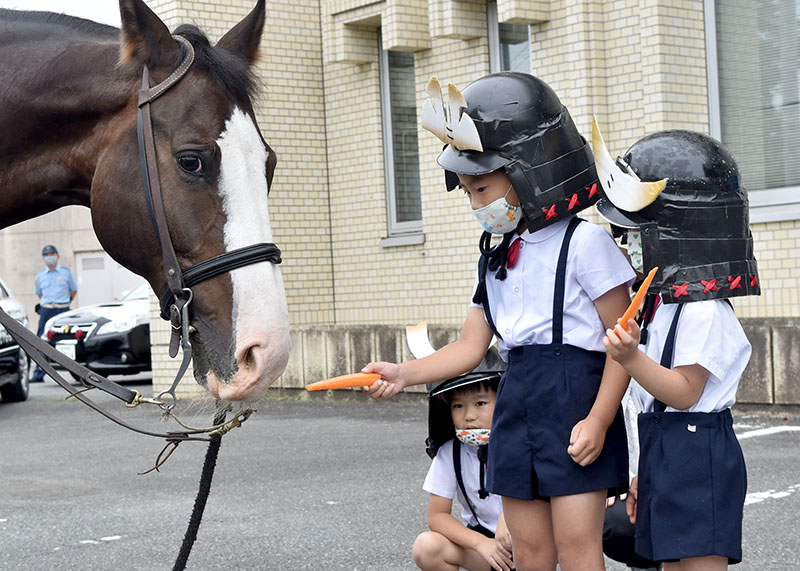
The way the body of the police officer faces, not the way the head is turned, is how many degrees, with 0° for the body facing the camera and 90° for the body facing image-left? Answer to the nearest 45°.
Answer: approximately 0°

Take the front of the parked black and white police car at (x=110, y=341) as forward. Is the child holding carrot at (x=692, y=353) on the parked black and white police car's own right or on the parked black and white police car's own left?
on the parked black and white police car's own left

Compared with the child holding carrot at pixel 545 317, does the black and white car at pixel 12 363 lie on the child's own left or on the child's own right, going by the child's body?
on the child's own right

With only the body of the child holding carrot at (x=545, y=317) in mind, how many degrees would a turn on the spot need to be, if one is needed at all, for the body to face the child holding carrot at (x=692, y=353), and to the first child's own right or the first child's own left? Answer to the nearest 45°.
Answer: approximately 135° to the first child's own left

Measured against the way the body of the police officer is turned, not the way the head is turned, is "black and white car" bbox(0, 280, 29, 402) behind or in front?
in front

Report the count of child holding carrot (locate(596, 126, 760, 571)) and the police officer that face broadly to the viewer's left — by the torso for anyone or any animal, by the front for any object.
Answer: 1

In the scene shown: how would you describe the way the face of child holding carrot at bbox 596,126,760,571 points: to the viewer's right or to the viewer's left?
to the viewer's left

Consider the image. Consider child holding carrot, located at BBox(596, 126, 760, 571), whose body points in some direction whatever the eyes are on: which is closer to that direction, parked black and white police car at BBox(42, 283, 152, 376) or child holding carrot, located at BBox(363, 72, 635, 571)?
the child holding carrot

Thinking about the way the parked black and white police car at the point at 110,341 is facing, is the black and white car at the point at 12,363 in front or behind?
in front

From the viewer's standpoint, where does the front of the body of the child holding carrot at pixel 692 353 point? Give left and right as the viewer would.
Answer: facing to the left of the viewer
